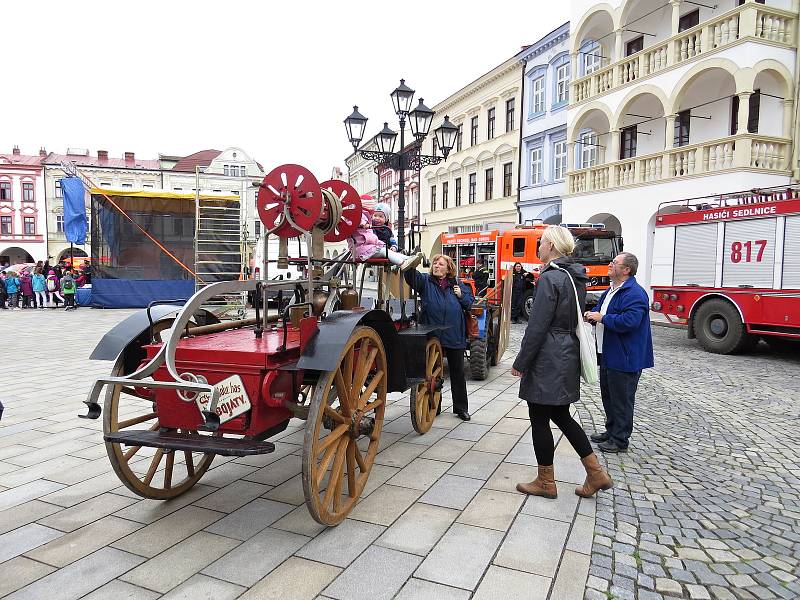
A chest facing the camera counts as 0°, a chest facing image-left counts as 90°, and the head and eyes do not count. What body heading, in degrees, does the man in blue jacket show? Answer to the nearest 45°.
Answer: approximately 90°

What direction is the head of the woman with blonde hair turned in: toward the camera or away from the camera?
away from the camera

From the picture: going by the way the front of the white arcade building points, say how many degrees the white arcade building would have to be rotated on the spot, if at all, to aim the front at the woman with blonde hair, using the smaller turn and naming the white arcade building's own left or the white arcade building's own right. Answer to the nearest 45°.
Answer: approximately 45° to the white arcade building's own left

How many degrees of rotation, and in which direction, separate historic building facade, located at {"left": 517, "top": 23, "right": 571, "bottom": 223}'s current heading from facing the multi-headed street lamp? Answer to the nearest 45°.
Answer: approximately 45° to its left

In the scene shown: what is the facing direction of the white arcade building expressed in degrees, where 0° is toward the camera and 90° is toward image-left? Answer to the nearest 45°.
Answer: approximately 45°

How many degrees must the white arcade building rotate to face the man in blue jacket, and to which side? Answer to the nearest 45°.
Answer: approximately 45° to its left
